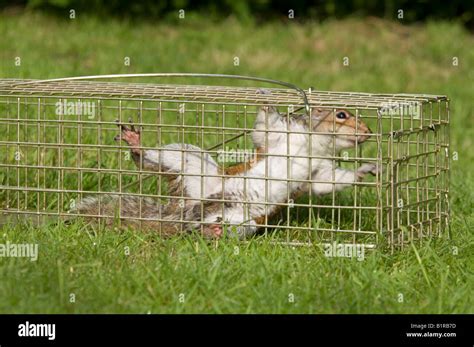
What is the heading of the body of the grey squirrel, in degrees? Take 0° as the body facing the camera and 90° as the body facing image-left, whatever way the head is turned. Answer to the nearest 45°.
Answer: approximately 270°
